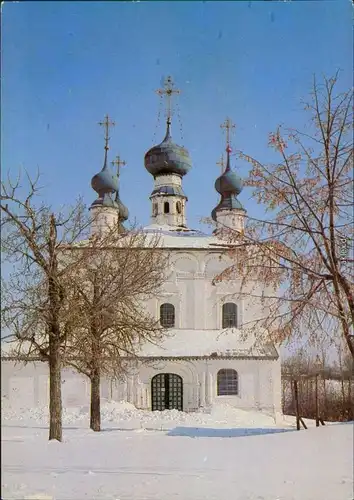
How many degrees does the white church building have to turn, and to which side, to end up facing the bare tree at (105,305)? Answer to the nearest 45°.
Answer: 0° — it already faces it

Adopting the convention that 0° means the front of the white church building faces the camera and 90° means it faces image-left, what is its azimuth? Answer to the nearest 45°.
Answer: approximately 0°
